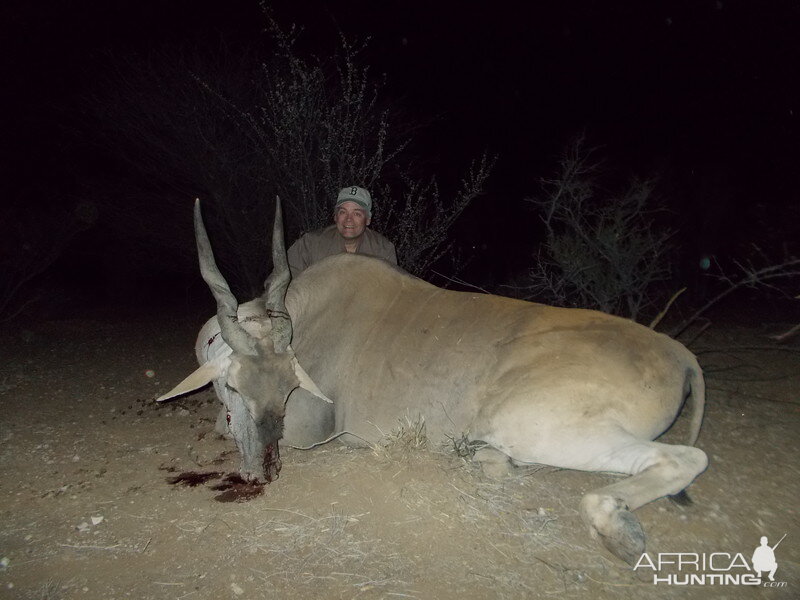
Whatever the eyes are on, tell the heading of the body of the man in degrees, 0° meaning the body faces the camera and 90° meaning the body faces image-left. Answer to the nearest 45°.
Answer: approximately 0°

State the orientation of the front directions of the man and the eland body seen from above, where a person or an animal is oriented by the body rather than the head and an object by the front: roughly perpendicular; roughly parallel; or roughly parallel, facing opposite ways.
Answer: roughly perpendicular

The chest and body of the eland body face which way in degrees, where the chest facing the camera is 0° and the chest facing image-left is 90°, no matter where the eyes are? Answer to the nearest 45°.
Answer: approximately 90°

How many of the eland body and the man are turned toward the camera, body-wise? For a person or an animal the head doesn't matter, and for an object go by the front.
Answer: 1

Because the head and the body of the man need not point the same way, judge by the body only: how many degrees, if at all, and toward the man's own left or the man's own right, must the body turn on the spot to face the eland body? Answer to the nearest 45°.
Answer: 0° — they already face it

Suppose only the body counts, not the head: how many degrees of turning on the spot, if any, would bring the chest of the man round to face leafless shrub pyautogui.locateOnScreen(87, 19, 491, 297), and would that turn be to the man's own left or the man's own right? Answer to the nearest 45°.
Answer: approximately 180°

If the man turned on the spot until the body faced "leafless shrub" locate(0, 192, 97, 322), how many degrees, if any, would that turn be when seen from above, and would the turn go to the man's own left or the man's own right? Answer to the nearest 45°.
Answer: approximately 135° to the man's own right

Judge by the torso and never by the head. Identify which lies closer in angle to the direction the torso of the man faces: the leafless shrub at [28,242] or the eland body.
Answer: the eland body

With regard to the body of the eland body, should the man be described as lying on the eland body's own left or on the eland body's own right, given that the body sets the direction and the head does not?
on the eland body's own right
